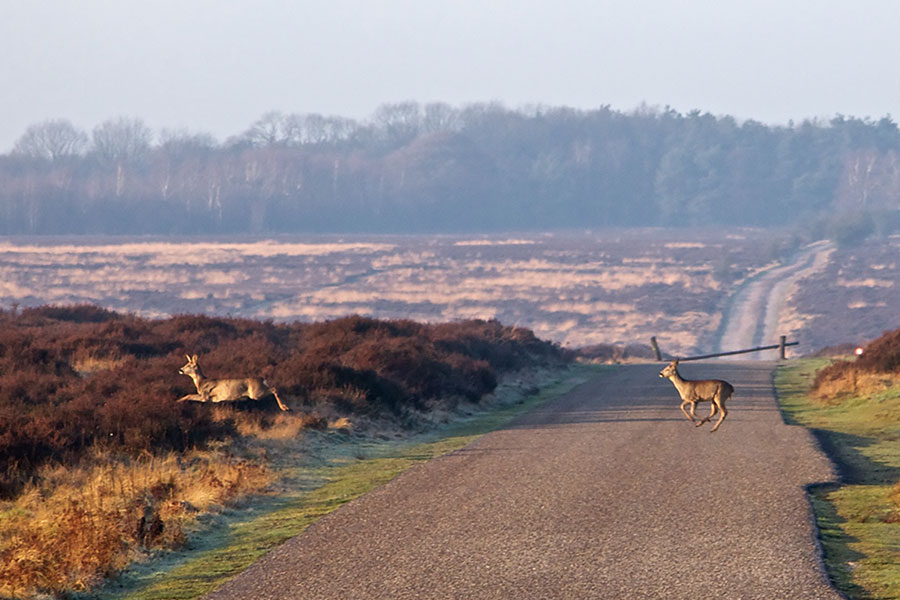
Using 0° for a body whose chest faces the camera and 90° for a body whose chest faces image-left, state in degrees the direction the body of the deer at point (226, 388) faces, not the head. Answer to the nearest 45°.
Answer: approximately 90°

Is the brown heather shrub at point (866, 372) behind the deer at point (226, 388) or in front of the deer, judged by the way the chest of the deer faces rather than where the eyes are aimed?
behind
